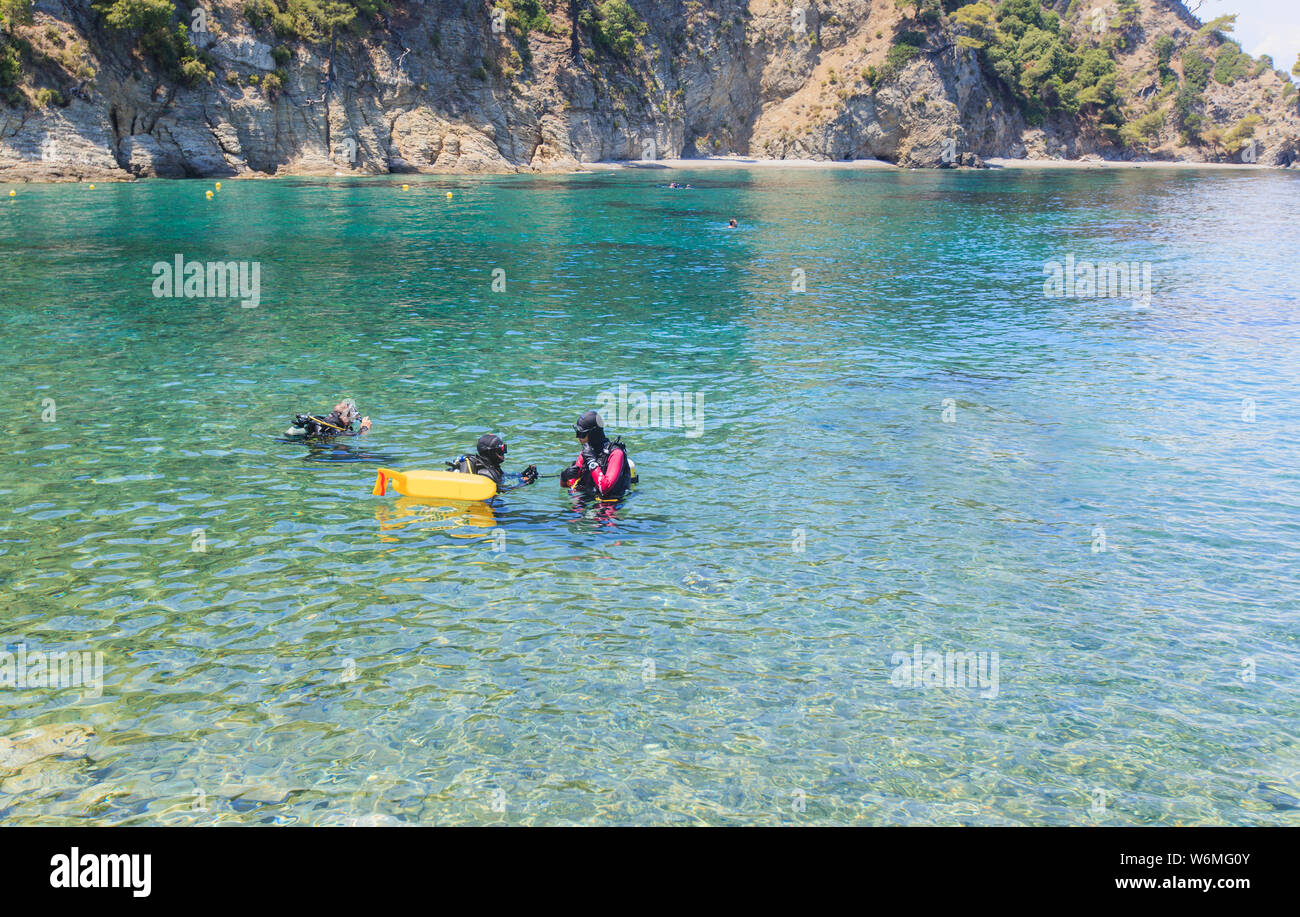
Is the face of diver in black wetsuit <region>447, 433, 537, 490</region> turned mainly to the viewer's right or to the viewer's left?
to the viewer's right

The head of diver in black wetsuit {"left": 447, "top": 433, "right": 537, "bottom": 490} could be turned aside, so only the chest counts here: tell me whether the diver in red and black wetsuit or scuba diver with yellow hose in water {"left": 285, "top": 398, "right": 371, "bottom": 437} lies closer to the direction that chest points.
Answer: the diver in red and black wetsuit

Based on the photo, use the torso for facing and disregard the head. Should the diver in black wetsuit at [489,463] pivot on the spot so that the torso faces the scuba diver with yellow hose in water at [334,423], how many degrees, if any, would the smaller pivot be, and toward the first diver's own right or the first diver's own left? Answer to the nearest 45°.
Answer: approximately 135° to the first diver's own left

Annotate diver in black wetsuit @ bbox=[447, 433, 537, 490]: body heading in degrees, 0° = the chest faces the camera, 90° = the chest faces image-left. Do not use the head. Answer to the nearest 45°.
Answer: approximately 270°

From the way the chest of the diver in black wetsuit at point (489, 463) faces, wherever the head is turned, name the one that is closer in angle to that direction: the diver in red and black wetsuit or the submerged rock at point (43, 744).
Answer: the diver in red and black wetsuit
